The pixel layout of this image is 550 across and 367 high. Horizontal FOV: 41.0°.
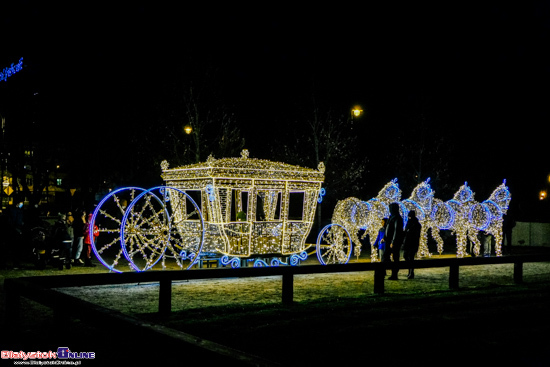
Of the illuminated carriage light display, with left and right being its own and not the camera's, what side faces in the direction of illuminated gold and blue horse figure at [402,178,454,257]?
front

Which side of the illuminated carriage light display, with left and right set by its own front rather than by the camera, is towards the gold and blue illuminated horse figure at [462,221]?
front

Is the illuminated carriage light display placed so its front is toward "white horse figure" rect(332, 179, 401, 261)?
yes

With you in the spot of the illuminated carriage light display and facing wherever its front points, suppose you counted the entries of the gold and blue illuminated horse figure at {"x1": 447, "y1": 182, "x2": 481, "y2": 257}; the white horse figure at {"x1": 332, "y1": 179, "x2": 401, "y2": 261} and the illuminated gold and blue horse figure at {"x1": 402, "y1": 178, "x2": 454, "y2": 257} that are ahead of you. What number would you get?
3

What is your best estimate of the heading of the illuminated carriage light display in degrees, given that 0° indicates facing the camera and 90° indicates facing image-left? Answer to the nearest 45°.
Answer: approximately 225°
